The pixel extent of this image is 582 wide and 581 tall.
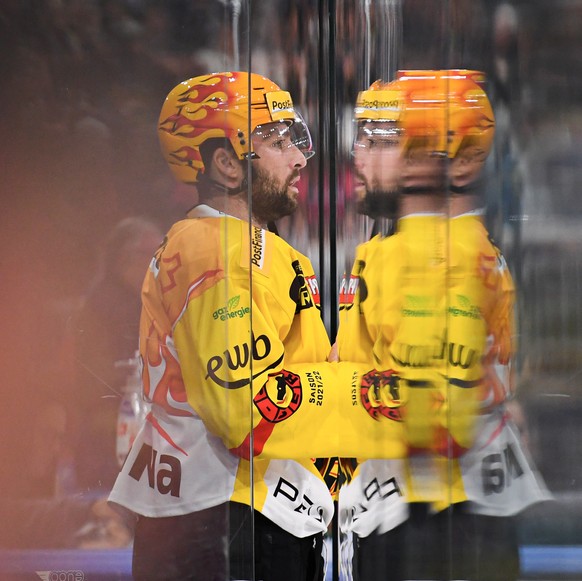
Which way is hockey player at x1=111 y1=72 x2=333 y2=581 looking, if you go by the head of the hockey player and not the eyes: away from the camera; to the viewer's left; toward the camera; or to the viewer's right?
to the viewer's right

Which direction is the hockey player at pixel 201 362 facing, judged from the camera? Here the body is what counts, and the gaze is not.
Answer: to the viewer's right
